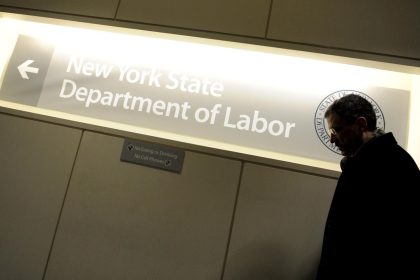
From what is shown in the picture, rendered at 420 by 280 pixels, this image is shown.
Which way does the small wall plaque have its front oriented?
toward the camera

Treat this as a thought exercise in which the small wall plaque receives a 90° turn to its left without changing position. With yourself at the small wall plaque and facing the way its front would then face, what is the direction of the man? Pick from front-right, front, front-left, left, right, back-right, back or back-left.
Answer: front-right

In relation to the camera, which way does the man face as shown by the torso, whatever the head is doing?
to the viewer's left

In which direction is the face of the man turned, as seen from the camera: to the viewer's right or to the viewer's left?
to the viewer's left
